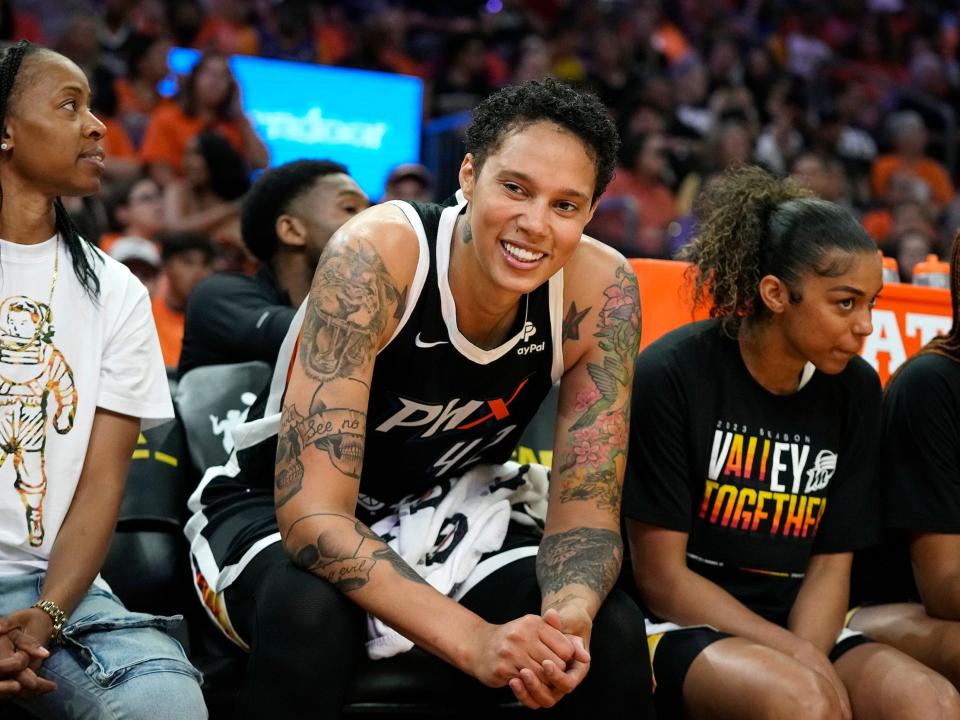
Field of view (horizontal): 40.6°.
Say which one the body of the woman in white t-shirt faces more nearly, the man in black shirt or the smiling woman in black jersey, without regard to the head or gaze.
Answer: the smiling woman in black jersey

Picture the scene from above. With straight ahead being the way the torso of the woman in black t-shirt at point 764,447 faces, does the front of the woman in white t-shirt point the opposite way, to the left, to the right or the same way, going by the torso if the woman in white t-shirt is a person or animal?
the same way

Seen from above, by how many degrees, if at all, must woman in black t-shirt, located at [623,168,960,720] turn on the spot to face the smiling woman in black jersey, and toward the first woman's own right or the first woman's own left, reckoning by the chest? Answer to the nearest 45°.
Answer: approximately 90° to the first woman's own right

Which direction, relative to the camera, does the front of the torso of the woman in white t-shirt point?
toward the camera

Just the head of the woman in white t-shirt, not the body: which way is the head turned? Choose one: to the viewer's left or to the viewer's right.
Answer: to the viewer's right

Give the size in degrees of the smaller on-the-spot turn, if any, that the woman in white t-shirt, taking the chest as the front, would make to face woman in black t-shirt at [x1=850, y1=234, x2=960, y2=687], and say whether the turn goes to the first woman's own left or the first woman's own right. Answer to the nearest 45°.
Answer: approximately 90° to the first woman's own left

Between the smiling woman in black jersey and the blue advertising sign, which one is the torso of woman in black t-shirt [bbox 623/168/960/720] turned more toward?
the smiling woman in black jersey

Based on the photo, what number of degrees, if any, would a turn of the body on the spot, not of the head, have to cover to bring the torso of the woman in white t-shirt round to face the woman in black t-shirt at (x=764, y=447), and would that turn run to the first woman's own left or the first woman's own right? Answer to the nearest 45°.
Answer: approximately 90° to the first woman's own left

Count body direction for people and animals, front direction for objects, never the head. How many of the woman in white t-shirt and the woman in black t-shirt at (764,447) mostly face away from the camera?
0

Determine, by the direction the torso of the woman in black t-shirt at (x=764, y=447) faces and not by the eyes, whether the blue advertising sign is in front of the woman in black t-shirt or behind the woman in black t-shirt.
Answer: behind

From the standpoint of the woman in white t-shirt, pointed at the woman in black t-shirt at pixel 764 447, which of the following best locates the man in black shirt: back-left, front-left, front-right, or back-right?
front-left

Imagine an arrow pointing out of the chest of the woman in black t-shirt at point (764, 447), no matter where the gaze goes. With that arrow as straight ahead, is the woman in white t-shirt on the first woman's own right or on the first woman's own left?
on the first woman's own right

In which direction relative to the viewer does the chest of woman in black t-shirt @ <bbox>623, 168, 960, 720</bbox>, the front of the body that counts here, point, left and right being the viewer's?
facing the viewer and to the right of the viewer
